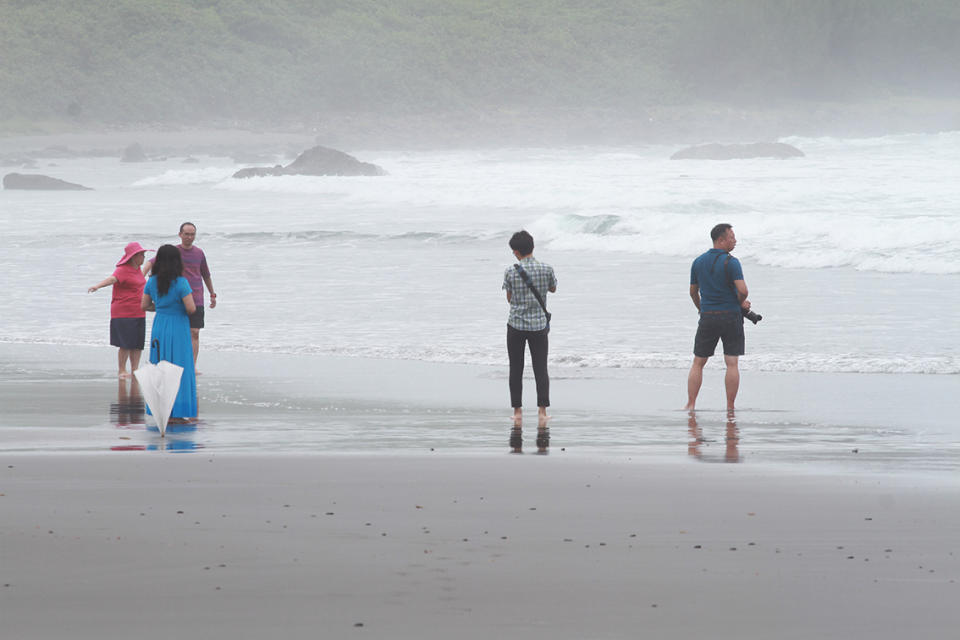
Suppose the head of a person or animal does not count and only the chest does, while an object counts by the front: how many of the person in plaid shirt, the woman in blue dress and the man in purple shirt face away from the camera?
2

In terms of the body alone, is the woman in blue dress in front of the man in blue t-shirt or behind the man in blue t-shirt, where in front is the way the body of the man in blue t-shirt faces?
behind

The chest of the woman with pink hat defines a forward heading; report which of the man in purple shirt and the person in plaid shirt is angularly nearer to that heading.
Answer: the person in plaid shirt

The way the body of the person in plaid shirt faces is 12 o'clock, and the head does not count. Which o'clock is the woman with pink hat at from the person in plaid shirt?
The woman with pink hat is roughly at 10 o'clock from the person in plaid shirt.

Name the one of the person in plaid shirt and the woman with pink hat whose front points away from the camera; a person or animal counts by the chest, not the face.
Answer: the person in plaid shirt

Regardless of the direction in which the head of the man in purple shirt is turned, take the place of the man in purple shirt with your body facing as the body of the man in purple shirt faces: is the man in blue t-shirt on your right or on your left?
on your left

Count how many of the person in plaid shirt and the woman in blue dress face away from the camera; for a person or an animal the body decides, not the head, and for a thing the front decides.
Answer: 2

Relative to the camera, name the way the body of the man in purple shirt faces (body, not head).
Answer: toward the camera

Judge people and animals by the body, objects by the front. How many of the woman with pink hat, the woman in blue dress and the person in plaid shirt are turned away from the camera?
2

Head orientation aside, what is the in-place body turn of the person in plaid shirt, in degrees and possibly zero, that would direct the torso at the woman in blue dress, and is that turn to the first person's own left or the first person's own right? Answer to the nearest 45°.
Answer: approximately 90° to the first person's own left

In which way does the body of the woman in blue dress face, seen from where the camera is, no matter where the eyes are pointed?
away from the camera

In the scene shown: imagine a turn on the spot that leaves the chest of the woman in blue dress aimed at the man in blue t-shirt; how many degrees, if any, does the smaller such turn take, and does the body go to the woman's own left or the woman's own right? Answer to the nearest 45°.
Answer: approximately 90° to the woman's own right

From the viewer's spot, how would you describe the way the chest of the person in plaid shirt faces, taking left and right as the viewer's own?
facing away from the viewer

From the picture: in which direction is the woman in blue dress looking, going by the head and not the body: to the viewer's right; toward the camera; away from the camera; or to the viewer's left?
away from the camera
